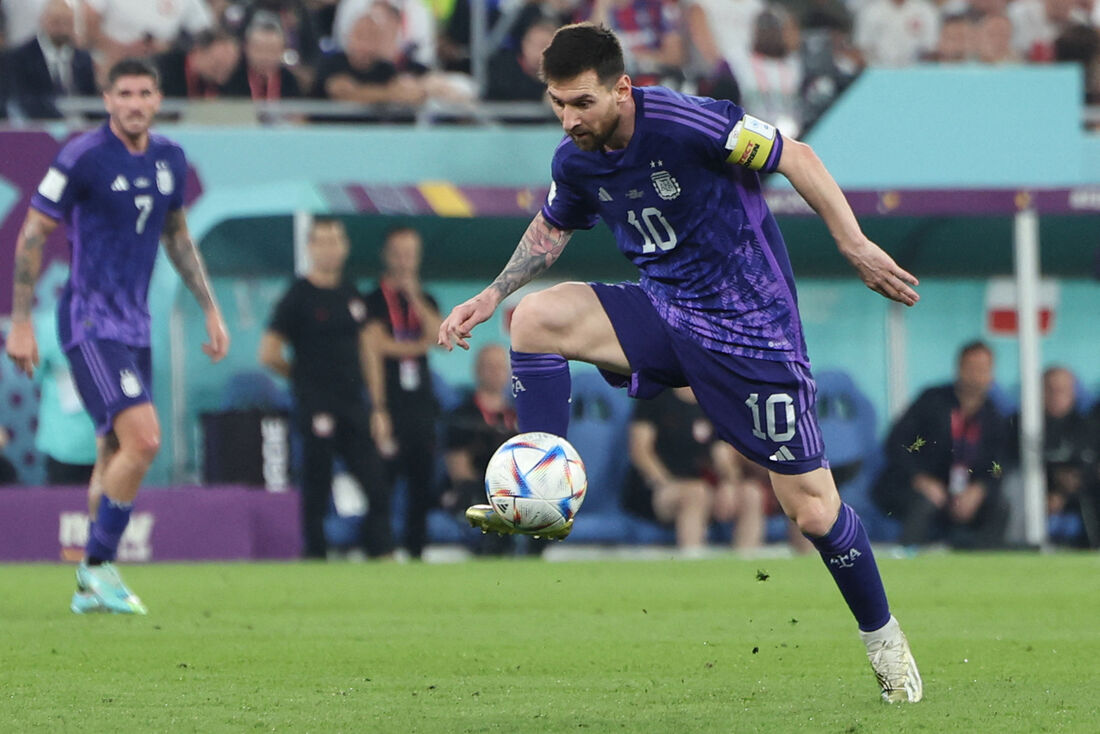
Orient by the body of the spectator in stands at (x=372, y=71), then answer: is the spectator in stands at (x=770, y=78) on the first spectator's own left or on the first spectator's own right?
on the first spectator's own left

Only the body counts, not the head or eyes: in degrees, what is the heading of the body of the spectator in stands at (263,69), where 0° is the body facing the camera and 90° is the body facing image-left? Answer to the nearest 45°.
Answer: approximately 0°

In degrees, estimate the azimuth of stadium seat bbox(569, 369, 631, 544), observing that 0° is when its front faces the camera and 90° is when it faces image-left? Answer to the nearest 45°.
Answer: approximately 0°

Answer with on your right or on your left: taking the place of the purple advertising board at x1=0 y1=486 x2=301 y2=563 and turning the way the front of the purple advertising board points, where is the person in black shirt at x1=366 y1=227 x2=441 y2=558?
on your left
